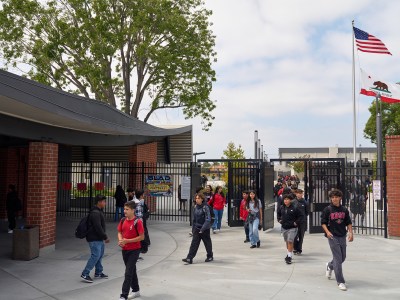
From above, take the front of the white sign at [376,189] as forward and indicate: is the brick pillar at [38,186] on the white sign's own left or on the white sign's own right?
on the white sign's own right

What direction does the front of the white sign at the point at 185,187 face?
toward the camera

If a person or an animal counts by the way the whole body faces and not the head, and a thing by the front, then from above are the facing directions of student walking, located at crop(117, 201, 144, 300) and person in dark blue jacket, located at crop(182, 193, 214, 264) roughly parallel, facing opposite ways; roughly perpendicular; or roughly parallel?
roughly parallel

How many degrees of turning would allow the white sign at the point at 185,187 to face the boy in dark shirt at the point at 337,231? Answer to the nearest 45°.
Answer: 0° — it already faces them

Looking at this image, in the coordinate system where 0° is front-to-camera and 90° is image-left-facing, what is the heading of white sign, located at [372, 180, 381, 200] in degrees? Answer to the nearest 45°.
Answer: approximately 0°

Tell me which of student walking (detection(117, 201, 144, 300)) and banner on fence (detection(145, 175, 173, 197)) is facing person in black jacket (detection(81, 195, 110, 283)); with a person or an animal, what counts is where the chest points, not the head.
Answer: the banner on fence

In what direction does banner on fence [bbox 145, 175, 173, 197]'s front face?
toward the camera

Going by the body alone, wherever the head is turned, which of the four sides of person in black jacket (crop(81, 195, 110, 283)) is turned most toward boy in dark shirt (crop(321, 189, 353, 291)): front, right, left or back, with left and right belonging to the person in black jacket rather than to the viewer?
front

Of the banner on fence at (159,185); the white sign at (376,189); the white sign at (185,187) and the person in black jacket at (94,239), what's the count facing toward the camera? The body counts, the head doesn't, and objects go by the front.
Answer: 3

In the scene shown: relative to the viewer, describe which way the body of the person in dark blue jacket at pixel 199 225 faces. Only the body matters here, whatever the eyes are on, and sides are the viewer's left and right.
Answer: facing the viewer and to the left of the viewer

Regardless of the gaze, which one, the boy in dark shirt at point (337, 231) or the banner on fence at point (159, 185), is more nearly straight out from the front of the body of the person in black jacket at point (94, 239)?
the boy in dark shirt

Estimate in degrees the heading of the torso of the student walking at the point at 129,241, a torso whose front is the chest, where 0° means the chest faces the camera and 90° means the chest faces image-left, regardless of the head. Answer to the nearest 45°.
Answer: approximately 45°

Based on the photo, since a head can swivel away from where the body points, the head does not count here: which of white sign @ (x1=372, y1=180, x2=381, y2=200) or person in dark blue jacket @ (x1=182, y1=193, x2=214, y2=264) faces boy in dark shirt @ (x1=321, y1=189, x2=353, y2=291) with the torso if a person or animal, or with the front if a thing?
the white sign

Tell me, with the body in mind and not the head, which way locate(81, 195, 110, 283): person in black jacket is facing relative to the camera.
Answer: to the viewer's right

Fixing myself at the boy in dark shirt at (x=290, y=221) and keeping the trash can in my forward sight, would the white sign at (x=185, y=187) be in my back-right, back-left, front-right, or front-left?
front-right

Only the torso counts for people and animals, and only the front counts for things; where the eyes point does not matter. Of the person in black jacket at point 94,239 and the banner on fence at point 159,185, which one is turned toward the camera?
the banner on fence
